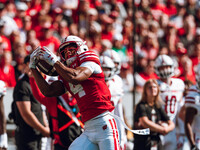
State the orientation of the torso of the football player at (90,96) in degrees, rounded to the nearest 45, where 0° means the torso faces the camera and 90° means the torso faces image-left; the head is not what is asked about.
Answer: approximately 45°

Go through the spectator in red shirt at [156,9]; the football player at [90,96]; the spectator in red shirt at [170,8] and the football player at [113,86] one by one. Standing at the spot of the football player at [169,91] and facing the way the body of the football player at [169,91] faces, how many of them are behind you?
2

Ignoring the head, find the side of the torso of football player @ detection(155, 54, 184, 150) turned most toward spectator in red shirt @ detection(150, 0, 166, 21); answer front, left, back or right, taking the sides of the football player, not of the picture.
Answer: back

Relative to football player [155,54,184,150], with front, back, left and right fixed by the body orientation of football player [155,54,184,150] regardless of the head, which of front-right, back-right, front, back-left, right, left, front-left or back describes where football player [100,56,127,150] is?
front-right
